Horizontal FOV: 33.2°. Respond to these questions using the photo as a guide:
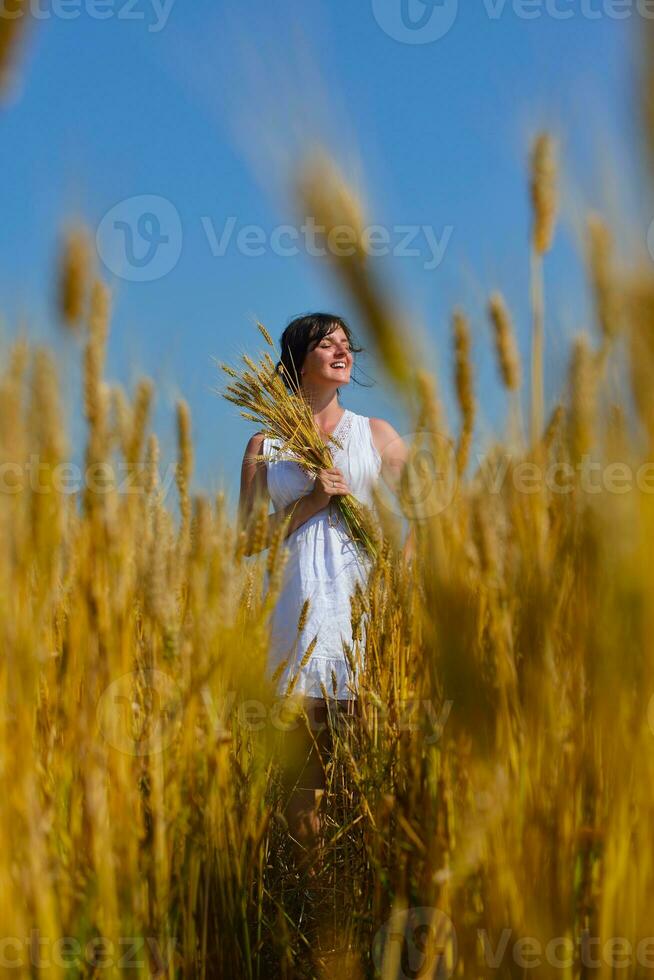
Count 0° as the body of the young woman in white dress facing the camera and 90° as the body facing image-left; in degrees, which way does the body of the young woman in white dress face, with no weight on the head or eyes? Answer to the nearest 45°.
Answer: approximately 0°

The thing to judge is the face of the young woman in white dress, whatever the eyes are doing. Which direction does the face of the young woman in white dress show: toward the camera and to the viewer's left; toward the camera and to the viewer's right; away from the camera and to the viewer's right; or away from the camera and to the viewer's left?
toward the camera and to the viewer's right
